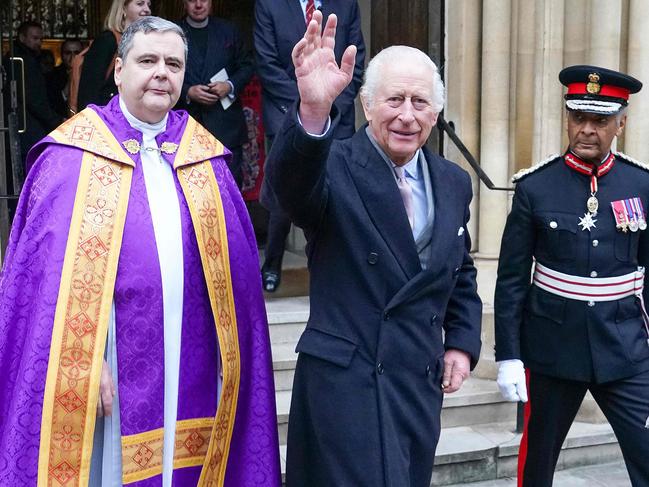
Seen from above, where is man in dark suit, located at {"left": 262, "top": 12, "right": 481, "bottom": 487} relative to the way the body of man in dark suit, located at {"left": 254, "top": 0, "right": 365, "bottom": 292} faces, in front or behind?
in front

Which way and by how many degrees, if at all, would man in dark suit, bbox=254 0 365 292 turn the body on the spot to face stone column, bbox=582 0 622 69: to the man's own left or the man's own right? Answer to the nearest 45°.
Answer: approximately 90° to the man's own left

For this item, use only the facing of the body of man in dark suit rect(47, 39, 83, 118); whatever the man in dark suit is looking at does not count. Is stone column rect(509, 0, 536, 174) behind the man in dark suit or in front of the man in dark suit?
in front

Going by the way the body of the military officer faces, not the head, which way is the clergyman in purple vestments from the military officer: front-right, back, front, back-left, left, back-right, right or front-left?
front-right

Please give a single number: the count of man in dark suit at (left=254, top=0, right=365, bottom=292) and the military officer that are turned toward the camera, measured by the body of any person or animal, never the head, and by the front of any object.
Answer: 2

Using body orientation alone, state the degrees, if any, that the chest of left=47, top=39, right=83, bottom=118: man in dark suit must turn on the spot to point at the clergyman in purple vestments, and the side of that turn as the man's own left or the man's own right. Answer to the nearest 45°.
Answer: approximately 45° to the man's own right

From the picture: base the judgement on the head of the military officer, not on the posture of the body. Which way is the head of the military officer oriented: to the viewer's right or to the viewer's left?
to the viewer's left

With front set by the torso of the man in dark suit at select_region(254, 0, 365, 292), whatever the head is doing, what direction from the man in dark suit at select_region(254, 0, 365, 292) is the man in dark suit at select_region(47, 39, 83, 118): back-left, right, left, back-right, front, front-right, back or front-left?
back-right
